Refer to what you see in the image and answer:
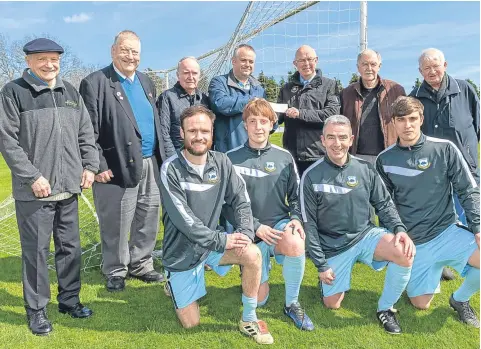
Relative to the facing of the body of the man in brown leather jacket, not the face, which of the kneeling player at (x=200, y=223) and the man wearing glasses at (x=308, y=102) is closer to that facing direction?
the kneeling player

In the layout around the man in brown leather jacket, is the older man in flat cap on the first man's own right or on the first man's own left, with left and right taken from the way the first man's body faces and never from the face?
on the first man's own right

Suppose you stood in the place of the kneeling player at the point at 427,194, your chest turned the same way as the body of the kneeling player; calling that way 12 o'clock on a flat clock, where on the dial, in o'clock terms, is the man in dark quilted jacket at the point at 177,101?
The man in dark quilted jacket is roughly at 3 o'clock from the kneeling player.

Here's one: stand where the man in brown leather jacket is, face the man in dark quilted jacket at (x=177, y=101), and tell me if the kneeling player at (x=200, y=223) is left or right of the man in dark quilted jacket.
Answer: left

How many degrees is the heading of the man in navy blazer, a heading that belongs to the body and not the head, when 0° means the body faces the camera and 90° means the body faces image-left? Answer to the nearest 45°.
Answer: approximately 315°

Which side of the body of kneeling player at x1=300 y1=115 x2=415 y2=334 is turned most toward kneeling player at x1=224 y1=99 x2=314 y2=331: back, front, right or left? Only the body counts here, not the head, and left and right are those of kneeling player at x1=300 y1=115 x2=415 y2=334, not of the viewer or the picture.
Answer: right

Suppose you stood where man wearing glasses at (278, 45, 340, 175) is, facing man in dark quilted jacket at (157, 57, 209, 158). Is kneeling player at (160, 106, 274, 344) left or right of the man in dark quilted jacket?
left
